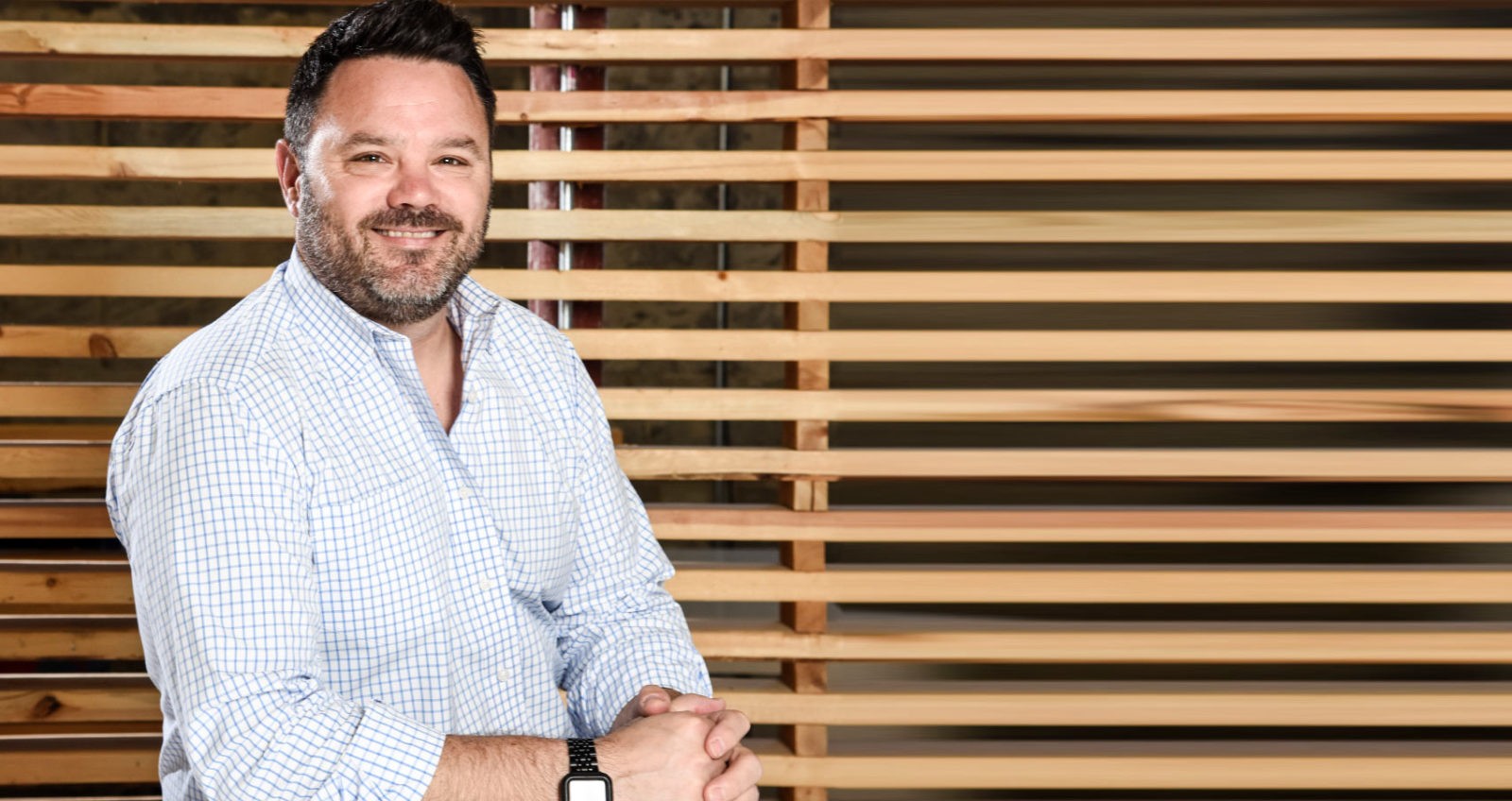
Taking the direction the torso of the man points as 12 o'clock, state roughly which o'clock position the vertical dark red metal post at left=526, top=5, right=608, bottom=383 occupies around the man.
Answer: The vertical dark red metal post is roughly at 8 o'clock from the man.

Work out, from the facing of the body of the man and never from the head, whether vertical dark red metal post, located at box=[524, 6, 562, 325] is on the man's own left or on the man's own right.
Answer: on the man's own left

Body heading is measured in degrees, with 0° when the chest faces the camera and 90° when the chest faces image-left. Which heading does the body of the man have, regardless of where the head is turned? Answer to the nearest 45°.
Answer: approximately 315°
